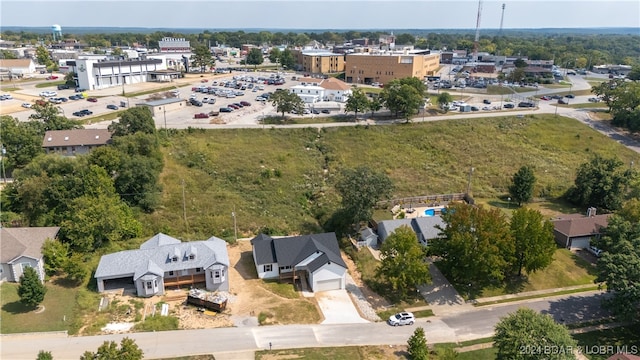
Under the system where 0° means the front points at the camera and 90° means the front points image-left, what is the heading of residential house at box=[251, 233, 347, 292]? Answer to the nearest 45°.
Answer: approximately 0°

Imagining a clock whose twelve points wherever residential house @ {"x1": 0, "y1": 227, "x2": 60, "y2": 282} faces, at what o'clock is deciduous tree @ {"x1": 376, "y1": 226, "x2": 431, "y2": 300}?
The deciduous tree is roughly at 10 o'clock from the residential house.

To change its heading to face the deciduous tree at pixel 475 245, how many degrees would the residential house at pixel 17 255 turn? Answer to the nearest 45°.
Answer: approximately 45° to its left

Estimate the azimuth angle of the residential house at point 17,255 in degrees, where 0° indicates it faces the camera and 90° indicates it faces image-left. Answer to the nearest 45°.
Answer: approximately 0°

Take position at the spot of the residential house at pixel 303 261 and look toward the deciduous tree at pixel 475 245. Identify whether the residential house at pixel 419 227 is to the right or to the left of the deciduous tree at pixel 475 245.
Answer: left

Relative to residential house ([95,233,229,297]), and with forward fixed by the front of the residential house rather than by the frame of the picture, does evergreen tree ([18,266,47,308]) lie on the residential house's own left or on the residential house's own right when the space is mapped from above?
on the residential house's own right

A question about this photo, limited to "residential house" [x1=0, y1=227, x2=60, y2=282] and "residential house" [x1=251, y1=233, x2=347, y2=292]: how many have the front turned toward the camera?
2
